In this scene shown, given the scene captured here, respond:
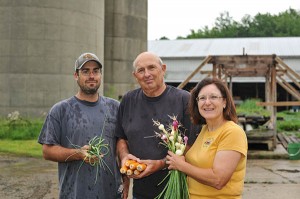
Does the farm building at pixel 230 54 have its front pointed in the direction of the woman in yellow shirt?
yes

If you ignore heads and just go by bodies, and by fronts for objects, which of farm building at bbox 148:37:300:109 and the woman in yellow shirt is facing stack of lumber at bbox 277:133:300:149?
the farm building

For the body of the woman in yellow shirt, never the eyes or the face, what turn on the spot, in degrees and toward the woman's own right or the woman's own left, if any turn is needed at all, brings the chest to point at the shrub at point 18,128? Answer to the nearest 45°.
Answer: approximately 90° to the woman's own right

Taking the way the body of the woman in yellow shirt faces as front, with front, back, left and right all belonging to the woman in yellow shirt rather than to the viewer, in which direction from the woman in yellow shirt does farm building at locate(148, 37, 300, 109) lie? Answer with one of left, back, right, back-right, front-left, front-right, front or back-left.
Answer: back-right

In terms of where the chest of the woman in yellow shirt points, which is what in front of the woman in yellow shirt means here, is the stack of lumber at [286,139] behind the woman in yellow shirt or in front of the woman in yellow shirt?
behind

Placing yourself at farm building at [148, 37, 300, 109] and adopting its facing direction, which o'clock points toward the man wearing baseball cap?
The man wearing baseball cap is roughly at 12 o'clock from the farm building.

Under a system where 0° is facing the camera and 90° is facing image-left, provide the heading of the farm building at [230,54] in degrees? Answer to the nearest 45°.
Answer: approximately 0°

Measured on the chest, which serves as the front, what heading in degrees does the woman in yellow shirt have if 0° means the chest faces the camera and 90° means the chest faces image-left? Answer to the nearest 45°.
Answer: approximately 45°

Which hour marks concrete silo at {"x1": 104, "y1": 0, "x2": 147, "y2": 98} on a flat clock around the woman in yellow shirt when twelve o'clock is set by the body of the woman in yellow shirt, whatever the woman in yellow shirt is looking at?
The concrete silo is roughly at 4 o'clock from the woman in yellow shirt.
